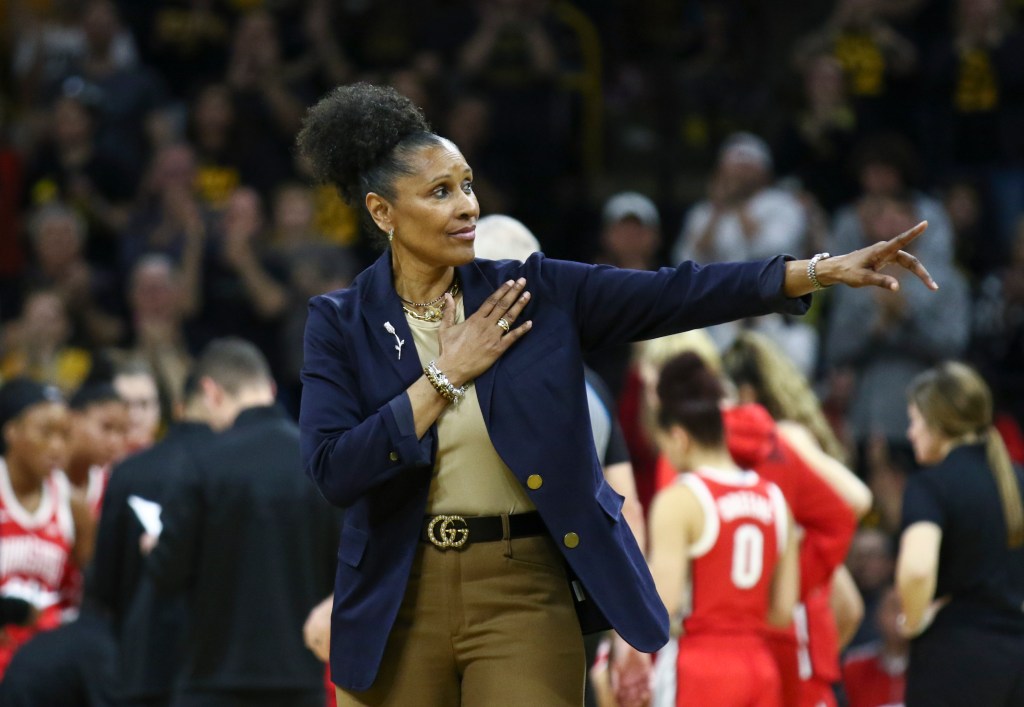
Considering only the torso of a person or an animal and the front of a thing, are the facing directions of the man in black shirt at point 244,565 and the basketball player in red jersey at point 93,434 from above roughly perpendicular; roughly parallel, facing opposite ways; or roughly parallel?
roughly parallel, facing opposite ways

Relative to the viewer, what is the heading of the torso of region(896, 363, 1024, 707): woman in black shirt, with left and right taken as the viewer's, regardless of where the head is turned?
facing away from the viewer and to the left of the viewer

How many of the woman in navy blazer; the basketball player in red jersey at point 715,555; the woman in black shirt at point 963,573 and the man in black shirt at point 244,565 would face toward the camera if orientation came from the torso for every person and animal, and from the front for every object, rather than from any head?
1

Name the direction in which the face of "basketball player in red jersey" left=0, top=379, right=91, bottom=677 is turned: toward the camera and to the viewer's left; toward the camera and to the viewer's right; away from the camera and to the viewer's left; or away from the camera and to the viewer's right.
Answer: toward the camera and to the viewer's right

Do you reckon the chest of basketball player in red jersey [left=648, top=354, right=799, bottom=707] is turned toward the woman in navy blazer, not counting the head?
no

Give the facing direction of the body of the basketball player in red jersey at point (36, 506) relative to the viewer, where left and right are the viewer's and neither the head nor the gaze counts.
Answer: facing the viewer and to the right of the viewer

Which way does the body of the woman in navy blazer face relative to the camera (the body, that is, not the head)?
toward the camera

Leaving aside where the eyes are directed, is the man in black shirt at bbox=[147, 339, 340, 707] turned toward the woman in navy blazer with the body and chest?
no

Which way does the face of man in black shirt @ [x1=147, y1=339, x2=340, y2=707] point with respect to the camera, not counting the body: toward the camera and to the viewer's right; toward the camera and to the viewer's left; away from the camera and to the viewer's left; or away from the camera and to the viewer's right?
away from the camera and to the viewer's left

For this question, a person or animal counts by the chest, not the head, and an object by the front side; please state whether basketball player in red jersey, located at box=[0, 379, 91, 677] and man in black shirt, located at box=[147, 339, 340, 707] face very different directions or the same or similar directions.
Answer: very different directions

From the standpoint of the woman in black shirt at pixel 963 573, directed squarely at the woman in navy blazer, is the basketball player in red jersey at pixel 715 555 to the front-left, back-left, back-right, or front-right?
front-right
